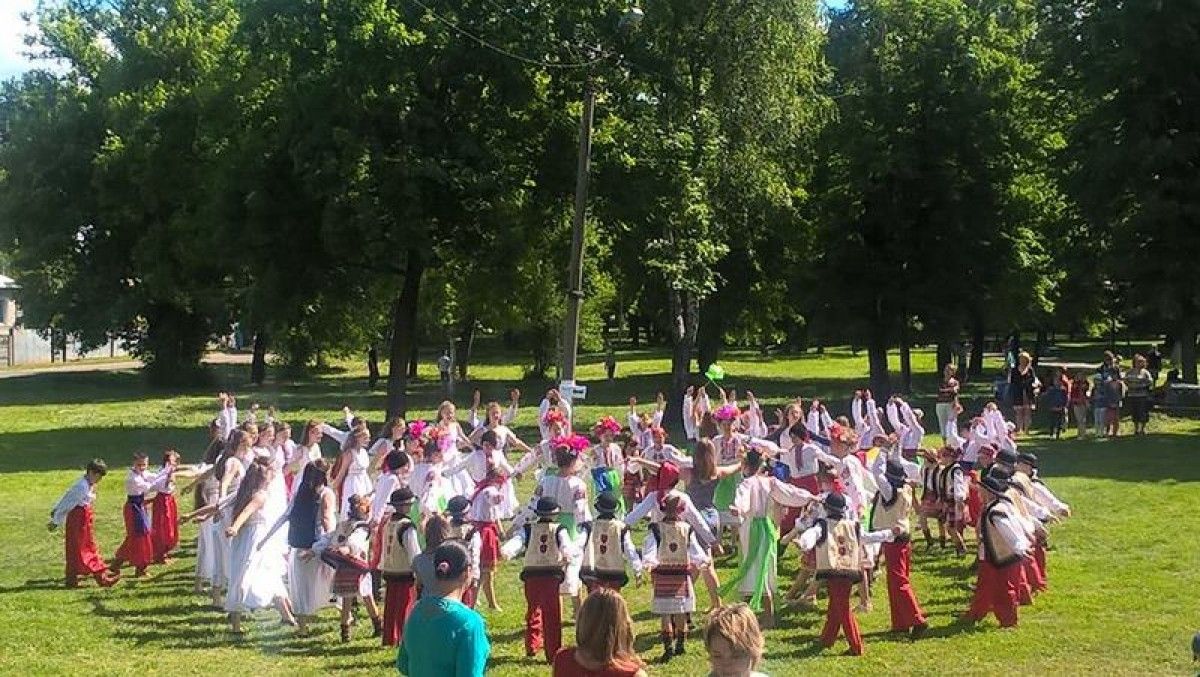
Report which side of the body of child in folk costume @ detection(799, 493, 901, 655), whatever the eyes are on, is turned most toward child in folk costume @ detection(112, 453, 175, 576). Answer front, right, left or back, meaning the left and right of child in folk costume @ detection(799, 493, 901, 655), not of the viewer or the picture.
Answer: left

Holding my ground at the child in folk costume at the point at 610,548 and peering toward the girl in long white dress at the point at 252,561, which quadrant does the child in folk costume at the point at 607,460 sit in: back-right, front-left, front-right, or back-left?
front-right

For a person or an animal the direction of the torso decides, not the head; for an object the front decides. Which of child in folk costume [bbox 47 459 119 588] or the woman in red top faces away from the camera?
the woman in red top

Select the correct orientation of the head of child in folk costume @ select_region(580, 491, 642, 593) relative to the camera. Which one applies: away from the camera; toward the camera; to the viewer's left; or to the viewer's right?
away from the camera

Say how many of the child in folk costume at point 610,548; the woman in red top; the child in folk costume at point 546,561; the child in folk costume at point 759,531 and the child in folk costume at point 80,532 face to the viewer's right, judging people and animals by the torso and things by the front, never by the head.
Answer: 1

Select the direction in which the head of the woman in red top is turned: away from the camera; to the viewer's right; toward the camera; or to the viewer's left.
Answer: away from the camera

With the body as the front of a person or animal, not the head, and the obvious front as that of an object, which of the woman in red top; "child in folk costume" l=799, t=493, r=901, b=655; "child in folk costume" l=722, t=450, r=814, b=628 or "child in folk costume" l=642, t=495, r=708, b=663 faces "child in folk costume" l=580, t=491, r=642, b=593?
the woman in red top

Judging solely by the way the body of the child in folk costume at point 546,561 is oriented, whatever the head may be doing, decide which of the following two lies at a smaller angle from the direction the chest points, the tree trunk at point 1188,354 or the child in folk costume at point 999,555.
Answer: the tree trunk

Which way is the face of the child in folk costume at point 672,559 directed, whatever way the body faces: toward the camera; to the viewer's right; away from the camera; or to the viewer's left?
away from the camera

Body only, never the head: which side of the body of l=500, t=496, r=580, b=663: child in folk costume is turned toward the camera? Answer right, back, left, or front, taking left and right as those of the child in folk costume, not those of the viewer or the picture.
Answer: back

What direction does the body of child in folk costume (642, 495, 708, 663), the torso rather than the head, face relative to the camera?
away from the camera

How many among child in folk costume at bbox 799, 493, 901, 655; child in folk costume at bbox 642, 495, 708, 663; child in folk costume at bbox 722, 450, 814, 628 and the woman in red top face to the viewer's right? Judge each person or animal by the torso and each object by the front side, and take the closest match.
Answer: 0
